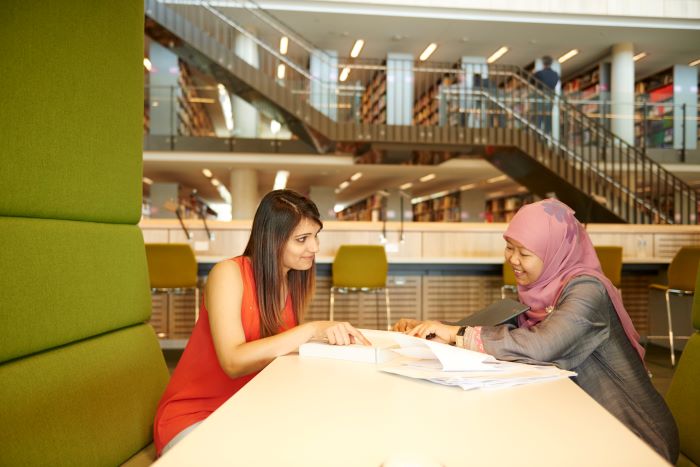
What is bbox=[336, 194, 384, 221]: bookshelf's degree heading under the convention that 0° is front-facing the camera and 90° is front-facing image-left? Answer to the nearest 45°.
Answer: approximately 45°

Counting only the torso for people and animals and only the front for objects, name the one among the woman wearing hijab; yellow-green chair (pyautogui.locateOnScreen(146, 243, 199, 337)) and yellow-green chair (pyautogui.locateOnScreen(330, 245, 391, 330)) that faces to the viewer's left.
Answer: the woman wearing hijab

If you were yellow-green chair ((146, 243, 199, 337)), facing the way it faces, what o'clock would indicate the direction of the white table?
The white table is roughly at 6 o'clock from the yellow-green chair.

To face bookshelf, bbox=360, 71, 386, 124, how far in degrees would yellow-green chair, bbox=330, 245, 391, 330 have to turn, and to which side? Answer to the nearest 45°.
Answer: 0° — it already faces it

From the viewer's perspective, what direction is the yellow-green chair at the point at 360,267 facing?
away from the camera

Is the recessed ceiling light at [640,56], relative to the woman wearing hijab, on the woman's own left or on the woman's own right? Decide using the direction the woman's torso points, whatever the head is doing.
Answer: on the woman's own right

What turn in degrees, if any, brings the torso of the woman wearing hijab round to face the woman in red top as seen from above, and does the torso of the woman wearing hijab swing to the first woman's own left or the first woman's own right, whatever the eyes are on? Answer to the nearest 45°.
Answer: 0° — they already face them

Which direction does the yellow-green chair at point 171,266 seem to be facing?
away from the camera

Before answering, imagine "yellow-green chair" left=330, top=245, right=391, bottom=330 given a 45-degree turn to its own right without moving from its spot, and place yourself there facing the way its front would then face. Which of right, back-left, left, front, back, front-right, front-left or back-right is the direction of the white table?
back-right

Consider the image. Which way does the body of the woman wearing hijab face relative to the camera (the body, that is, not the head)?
to the viewer's left

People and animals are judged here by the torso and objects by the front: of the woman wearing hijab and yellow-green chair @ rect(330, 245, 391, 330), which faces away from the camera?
the yellow-green chair
